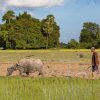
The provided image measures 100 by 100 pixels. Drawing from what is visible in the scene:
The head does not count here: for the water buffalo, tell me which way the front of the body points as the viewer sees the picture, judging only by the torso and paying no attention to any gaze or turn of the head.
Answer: to the viewer's left
